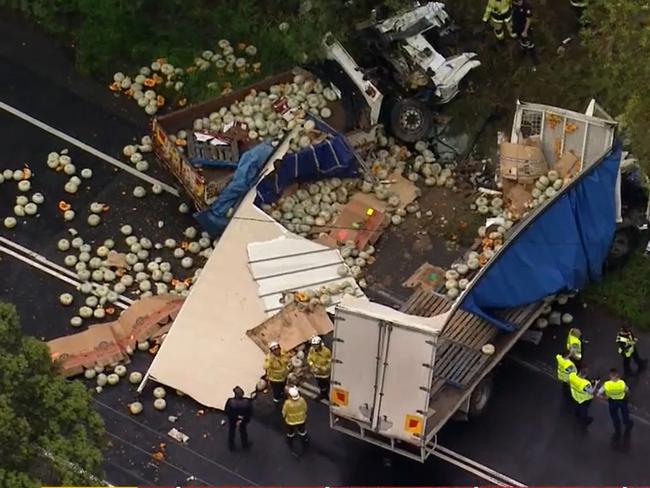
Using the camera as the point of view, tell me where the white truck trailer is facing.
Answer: facing away from the viewer and to the right of the viewer

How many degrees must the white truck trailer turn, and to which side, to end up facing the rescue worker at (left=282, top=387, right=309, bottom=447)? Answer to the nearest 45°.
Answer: approximately 135° to its left

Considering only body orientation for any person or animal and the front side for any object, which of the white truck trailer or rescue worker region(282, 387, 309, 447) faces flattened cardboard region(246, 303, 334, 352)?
the rescue worker

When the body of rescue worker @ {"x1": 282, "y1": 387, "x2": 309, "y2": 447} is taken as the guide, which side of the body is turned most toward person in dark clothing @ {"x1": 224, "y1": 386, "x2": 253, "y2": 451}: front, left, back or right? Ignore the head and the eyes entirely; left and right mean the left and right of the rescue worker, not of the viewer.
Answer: left

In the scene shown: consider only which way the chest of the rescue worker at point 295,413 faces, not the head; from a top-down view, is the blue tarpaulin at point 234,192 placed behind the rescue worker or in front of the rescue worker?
in front
